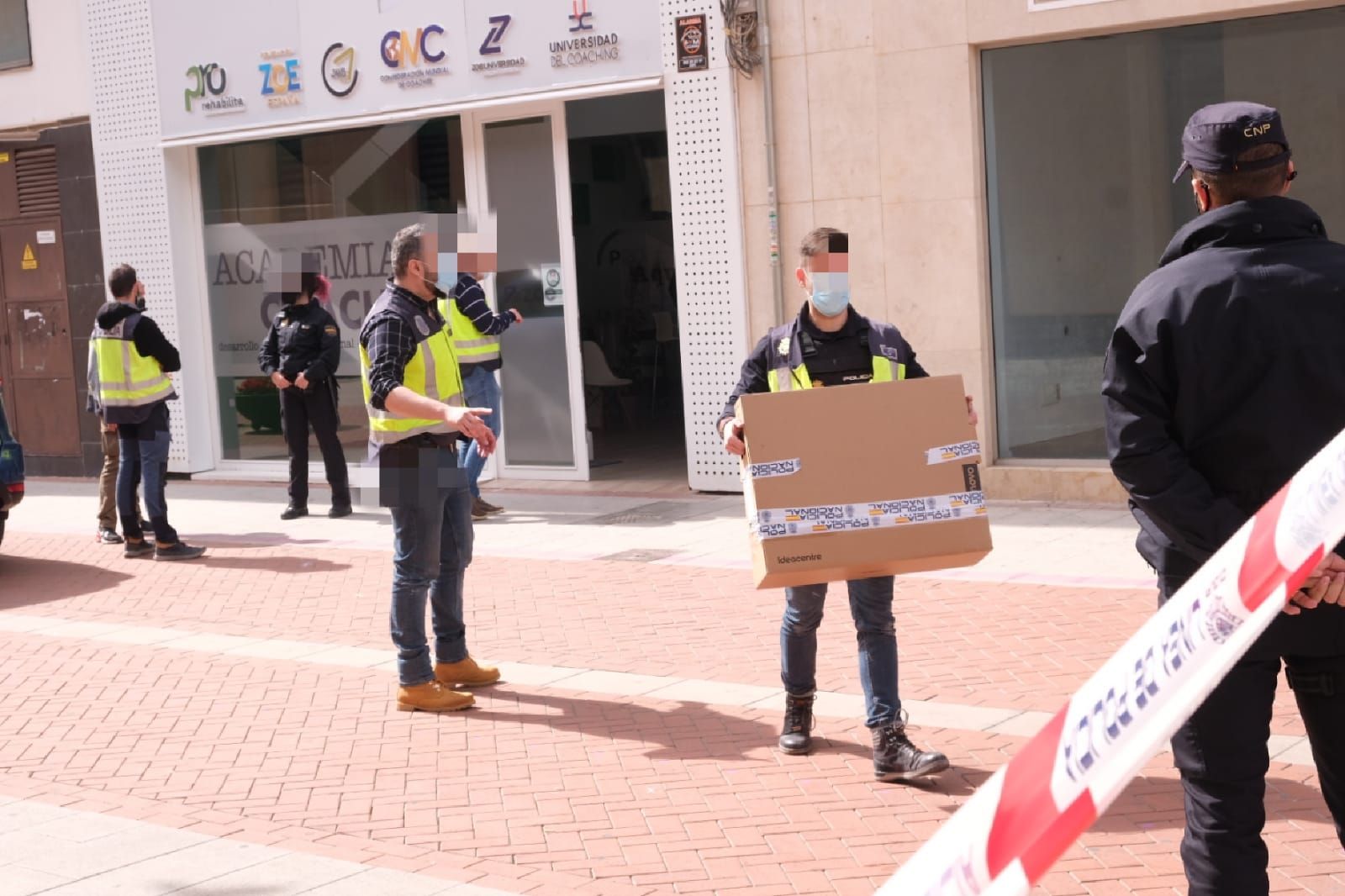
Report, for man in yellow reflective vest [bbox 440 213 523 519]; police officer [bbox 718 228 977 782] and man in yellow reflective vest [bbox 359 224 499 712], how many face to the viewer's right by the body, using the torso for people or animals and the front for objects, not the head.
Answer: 2

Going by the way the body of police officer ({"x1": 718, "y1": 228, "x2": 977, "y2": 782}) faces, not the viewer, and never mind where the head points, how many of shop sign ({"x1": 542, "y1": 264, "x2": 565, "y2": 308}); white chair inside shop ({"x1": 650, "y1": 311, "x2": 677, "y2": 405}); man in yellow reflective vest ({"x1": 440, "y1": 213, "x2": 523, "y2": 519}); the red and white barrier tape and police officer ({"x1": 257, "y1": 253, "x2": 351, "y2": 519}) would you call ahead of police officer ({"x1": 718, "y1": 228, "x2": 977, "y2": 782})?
1

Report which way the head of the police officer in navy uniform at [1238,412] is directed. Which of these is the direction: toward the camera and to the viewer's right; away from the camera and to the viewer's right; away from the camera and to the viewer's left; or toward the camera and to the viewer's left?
away from the camera and to the viewer's left

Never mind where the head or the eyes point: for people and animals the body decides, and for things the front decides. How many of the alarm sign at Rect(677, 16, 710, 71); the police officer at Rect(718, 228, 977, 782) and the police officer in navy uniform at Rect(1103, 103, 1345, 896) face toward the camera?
2

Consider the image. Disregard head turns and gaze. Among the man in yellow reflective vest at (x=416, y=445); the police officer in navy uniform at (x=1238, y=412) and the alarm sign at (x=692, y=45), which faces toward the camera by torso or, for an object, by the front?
the alarm sign

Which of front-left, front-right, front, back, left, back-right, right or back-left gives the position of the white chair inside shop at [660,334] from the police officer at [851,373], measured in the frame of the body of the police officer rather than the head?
back

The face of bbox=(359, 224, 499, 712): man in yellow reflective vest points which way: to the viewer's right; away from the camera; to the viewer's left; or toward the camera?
to the viewer's right

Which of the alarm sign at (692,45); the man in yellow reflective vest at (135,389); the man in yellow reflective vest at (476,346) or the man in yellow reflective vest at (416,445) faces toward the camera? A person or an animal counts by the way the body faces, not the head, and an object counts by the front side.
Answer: the alarm sign

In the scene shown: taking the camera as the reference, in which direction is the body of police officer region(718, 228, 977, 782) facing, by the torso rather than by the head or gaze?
toward the camera

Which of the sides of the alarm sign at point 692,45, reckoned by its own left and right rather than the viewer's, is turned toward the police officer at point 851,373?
front

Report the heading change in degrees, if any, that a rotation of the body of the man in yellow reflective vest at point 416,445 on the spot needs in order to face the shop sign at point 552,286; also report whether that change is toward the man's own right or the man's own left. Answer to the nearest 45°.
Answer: approximately 90° to the man's own left

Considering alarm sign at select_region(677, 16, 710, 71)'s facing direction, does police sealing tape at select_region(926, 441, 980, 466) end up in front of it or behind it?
in front

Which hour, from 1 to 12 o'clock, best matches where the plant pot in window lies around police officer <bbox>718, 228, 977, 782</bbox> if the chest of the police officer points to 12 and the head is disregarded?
The plant pot in window is roughly at 5 o'clock from the police officer.

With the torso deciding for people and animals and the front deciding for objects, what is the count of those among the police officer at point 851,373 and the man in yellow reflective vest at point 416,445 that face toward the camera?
1

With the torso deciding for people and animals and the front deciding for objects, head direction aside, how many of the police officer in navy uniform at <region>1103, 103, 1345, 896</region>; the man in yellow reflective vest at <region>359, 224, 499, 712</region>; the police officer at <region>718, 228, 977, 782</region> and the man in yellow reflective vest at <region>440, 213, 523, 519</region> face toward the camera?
1

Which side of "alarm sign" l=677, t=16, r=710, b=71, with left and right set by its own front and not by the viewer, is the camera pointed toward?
front

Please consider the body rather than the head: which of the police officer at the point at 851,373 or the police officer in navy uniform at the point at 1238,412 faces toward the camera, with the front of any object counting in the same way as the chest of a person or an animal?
the police officer

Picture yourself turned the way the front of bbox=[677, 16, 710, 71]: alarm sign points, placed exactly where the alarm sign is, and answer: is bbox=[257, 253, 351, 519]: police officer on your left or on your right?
on your right
